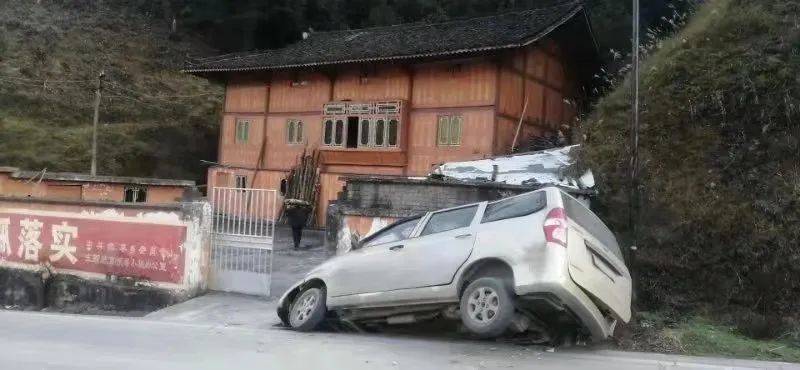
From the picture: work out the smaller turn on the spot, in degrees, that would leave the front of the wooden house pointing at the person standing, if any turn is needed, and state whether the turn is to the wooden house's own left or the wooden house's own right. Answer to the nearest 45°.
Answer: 0° — it already faces them

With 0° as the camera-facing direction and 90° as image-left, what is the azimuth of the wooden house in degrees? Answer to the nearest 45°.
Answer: approximately 45°

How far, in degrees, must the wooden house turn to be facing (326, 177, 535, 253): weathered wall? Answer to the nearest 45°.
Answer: approximately 45° to its left

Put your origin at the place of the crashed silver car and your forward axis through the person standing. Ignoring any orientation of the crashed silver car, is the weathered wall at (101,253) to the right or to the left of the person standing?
left

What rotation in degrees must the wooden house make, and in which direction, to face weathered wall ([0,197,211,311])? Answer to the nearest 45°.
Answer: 0° — it already faces it
